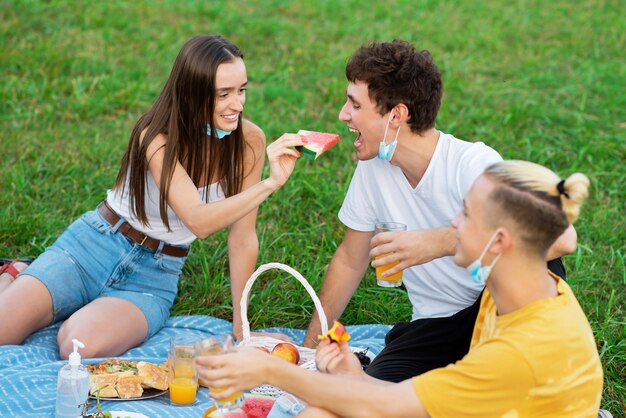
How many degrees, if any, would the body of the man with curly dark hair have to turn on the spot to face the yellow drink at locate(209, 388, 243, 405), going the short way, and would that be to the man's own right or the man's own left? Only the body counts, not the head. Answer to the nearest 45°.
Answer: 0° — they already face it

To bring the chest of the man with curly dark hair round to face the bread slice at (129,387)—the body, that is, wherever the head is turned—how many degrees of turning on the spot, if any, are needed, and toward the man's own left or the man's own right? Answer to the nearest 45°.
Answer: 0° — they already face it

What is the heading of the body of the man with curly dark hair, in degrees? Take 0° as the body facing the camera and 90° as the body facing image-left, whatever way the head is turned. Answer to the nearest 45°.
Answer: approximately 45°

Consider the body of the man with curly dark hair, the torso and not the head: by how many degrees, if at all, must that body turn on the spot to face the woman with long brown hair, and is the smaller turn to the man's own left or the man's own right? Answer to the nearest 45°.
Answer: approximately 45° to the man's own right

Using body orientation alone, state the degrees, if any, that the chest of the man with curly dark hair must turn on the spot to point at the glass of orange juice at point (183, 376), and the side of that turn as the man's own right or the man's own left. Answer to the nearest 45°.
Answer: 0° — they already face it

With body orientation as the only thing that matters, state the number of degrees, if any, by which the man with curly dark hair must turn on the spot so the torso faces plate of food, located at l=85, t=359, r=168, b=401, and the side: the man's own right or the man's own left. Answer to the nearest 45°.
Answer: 0° — they already face it

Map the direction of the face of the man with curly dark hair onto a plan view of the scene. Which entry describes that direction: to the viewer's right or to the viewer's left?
to the viewer's left

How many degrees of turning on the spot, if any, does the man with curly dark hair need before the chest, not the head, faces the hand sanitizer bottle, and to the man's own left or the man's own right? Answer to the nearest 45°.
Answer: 0° — they already face it

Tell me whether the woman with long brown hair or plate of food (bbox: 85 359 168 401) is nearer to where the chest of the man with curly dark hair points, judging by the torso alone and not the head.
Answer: the plate of food
